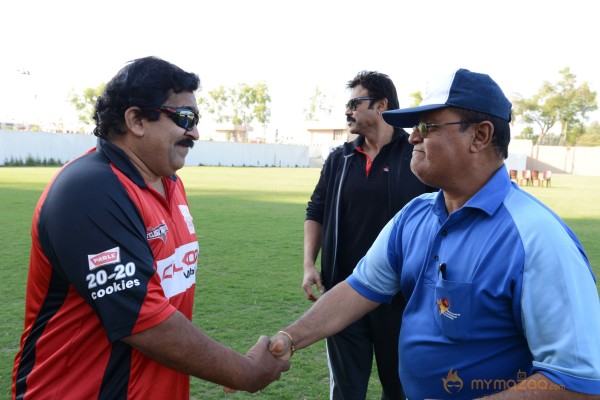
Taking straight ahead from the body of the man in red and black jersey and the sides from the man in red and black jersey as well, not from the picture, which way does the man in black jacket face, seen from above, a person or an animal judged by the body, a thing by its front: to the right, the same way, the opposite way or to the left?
to the right

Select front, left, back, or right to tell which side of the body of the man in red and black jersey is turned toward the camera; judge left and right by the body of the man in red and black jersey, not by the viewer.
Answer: right

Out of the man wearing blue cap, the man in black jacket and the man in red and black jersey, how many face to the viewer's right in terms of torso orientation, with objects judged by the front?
1

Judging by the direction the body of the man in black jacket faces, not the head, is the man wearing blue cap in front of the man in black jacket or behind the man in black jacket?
in front

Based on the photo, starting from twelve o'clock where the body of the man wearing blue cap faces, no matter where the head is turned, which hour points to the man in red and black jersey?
The man in red and black jersey is roughly at 1 o'clock from the man wearing blue cap.

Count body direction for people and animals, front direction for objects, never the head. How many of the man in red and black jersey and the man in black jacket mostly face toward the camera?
1

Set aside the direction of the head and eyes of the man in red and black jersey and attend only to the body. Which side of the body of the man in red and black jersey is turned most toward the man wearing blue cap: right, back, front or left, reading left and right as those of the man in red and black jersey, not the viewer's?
front

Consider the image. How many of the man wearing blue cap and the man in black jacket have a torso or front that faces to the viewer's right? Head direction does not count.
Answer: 0

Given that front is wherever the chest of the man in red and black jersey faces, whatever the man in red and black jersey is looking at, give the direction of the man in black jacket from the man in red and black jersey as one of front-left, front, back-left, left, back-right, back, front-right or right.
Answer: front-left

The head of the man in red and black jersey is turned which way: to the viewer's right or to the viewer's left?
to the viewer's right

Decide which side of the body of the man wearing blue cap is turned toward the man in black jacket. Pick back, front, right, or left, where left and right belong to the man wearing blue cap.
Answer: right

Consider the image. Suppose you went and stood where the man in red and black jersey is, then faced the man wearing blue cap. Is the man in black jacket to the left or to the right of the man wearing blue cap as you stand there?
left

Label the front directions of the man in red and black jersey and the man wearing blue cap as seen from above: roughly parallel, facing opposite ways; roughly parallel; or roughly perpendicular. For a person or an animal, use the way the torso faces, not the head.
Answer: roughly parallel, facing opposite ways

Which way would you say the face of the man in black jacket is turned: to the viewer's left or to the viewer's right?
to the viewer's left

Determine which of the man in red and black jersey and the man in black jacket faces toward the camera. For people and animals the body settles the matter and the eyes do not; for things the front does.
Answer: the man in black jacket

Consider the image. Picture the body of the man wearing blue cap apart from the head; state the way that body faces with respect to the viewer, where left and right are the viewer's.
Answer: facing the viewer and to the left of the viewer
